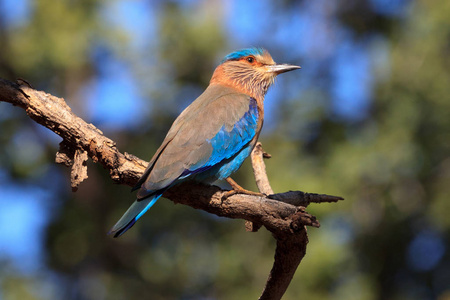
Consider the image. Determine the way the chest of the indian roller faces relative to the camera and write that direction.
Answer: to the viewer's right
